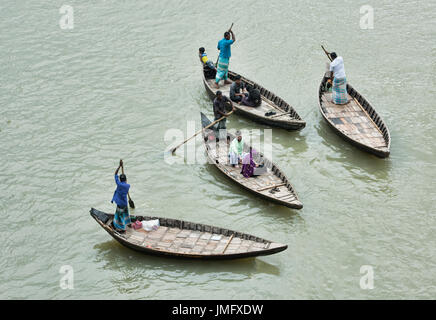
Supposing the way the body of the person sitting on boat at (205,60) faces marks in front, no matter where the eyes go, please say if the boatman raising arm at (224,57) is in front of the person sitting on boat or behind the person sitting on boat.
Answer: in front

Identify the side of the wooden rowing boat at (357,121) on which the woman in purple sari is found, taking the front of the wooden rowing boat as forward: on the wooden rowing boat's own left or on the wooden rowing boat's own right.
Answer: on the wooden rowing boat's own right

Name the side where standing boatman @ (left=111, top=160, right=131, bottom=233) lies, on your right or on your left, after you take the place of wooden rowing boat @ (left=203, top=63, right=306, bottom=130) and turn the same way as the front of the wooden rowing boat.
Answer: on your right
